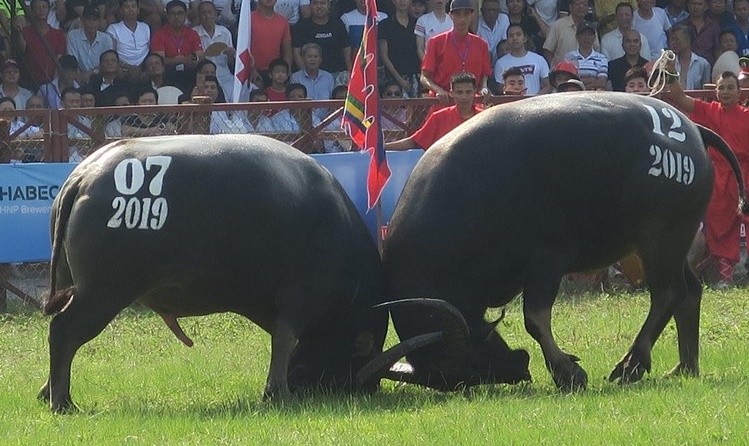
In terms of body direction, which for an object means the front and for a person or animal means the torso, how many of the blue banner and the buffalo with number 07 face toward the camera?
1

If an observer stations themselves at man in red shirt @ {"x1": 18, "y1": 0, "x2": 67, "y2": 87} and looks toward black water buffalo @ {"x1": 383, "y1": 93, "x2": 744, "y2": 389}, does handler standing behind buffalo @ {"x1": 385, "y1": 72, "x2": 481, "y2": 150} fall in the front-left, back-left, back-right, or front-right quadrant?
front-left

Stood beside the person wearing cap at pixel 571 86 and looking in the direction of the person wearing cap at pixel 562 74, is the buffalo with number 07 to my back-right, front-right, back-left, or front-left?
back-left

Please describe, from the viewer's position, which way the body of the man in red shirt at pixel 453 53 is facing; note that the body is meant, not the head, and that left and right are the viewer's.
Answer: facing the viewer

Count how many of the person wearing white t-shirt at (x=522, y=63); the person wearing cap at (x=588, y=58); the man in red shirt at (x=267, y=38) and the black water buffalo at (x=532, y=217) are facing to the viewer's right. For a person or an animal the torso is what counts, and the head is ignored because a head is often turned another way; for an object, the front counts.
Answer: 0

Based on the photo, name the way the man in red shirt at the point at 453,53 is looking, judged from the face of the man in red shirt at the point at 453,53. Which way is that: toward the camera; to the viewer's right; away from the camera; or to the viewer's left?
toward the camera

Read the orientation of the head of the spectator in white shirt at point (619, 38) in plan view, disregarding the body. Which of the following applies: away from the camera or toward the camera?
toward the camera

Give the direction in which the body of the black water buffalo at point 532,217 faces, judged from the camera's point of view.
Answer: to the viewer's left

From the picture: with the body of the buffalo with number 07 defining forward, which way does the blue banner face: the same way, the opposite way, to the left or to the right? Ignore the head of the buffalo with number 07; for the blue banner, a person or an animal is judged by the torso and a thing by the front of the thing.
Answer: to the right

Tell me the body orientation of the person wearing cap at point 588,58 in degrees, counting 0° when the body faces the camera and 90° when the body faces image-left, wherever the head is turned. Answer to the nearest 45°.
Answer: approximately 0°

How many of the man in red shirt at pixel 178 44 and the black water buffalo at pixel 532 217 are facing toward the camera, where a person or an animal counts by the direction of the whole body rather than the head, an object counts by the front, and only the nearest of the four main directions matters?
1

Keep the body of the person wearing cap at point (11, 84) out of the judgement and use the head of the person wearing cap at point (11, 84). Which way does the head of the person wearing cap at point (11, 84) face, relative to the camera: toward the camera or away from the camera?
toward the camera

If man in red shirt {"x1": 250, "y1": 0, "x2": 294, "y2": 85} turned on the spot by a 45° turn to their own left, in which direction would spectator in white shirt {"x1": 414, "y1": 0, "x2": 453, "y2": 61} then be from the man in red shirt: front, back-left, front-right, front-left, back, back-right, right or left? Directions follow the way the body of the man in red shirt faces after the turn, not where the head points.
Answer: front-left

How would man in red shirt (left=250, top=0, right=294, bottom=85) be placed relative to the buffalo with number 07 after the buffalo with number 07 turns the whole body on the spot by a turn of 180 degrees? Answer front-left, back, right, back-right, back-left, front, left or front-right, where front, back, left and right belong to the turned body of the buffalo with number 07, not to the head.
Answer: right

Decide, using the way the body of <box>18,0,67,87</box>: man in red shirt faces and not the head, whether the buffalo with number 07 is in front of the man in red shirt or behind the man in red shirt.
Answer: in front

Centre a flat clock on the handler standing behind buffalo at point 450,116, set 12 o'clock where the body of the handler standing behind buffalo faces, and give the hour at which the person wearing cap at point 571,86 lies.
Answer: The person wearing cap is roughly at 8 o'clock from the handler standing behind buffalo.

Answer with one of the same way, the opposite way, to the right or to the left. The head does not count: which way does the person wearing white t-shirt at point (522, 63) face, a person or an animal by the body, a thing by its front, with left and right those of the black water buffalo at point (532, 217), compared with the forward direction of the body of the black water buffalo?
to the left
